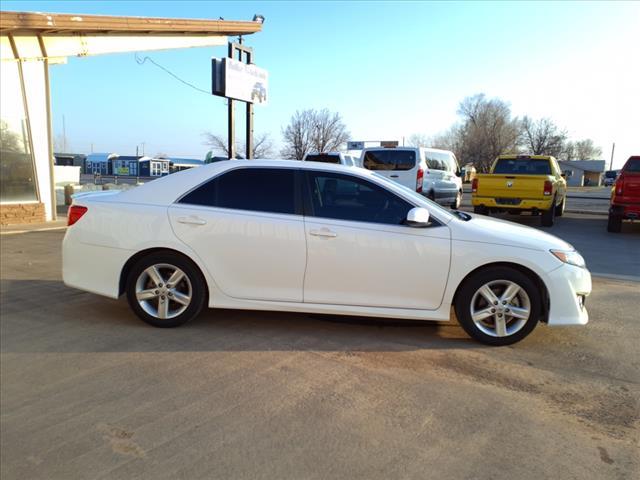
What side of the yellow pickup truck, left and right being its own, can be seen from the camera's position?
back

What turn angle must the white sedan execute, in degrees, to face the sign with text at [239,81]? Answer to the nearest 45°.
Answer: approximately 90° to its left

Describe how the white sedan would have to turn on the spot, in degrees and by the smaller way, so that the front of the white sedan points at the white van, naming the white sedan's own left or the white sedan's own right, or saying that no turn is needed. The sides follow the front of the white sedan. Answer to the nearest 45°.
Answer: approximately 90° to the white sedan's own left

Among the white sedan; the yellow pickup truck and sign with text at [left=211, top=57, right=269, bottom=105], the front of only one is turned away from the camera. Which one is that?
the yellow pickup truck

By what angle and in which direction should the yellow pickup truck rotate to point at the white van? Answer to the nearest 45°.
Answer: approximately 90° to its left

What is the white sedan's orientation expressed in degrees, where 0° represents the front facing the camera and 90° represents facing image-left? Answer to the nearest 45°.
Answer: approximately 270°

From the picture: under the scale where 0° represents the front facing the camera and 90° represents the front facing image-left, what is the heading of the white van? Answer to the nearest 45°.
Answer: approximately 225°

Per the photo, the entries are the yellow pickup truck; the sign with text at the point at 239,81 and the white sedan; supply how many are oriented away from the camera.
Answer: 1

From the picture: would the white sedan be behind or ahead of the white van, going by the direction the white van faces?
behind

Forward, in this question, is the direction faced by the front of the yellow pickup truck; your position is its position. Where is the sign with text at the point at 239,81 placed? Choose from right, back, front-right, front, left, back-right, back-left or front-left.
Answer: left

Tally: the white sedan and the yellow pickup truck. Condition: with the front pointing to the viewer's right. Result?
1
